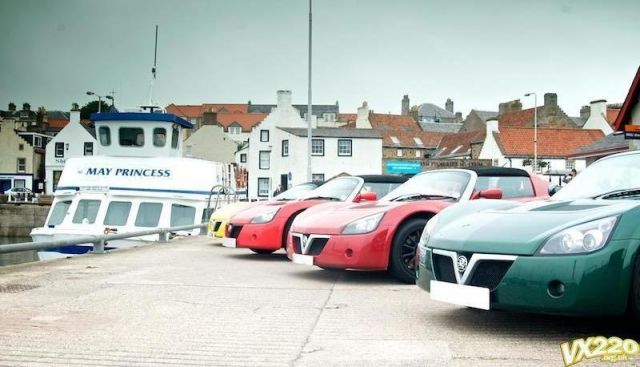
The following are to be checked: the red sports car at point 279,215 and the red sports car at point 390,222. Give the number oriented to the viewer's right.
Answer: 0

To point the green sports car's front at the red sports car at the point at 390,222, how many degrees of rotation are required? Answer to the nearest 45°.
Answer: approximately 90° to its right

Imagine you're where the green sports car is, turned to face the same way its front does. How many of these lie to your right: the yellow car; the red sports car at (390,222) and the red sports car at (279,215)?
3

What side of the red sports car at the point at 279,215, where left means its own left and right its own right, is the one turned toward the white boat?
right

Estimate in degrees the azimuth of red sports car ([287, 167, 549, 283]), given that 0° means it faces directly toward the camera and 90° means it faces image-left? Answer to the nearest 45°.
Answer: approximately 45°

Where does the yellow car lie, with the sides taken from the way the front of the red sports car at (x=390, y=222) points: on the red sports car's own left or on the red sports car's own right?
on the red sports car's own right

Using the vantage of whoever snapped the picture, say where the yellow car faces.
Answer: facing the viewer and to the left of the viewer

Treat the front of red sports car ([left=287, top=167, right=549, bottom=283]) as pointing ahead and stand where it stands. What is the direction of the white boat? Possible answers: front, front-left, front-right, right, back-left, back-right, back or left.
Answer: right

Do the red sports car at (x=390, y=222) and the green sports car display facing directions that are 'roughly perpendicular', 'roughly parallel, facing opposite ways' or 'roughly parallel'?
roughly parallel
